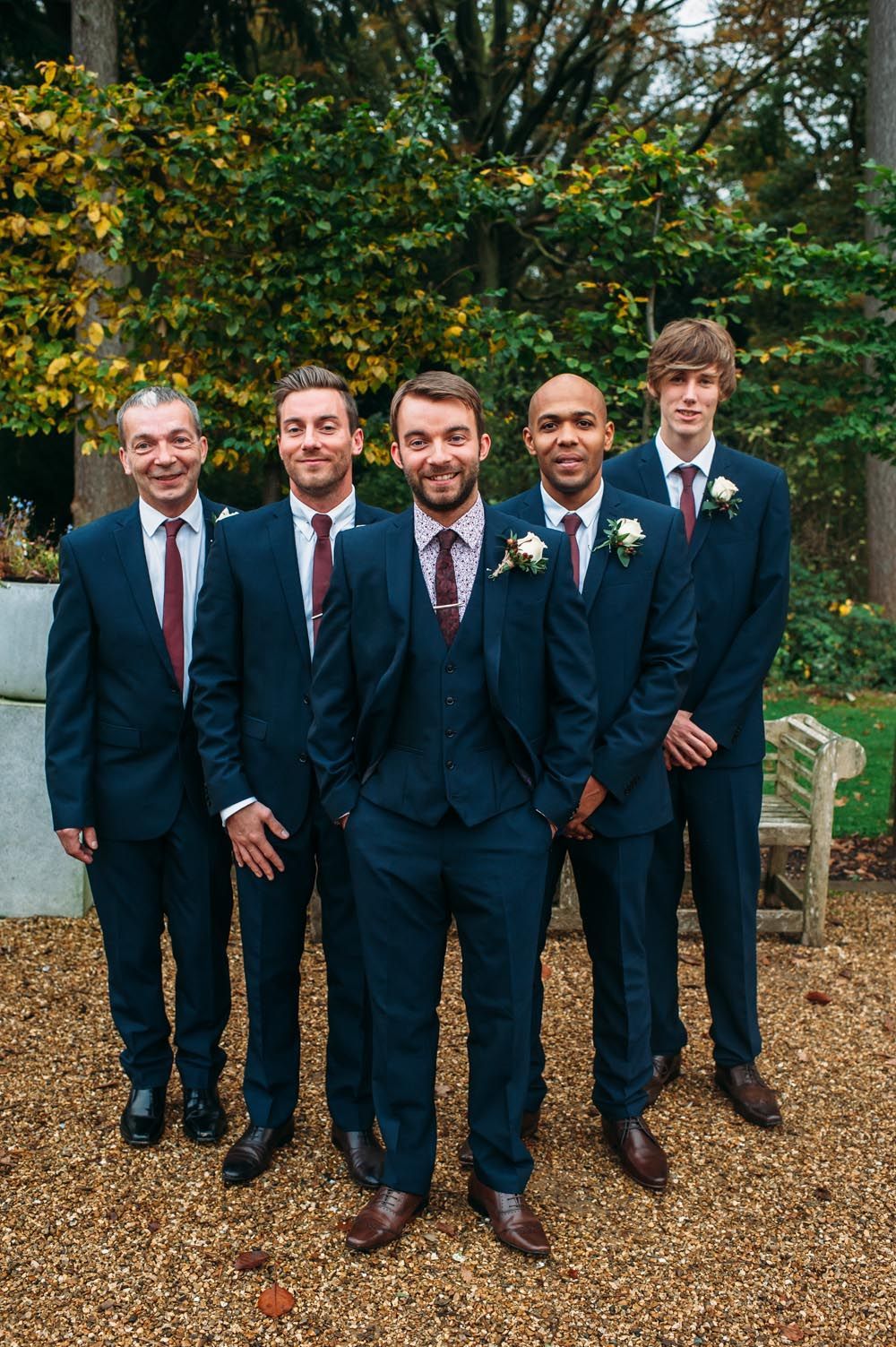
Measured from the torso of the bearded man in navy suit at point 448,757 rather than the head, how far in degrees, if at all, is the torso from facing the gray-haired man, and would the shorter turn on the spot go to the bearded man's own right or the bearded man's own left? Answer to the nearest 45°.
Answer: approximately 135° to the bearded man's own right

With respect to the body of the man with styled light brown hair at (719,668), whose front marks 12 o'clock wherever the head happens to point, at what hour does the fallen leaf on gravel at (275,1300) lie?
The fallen leaf on gravel is roughly at 1 o'clock from the man with styled light brown hair.

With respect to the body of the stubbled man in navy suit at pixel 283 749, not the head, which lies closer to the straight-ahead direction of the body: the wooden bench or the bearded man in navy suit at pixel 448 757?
the bearded man in navy suit

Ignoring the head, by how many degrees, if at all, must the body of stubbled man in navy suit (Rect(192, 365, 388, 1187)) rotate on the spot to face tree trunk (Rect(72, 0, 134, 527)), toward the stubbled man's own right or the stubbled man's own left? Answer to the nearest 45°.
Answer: approximately 180°

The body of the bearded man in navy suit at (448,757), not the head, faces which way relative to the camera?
toward the camera

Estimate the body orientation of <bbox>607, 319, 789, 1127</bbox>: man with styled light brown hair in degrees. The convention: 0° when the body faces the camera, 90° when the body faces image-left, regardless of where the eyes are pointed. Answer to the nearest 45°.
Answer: approximately 0°

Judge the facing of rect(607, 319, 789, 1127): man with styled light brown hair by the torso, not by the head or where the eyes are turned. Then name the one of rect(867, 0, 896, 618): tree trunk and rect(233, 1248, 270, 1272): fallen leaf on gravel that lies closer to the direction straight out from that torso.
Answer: the fallen leaf on gravel

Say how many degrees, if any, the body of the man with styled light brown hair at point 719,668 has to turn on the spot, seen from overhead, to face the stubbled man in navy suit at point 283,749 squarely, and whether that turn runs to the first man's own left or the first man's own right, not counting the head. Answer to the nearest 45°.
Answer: approximately 45° to the first man's own right

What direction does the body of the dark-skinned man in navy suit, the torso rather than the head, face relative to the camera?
toward the camera

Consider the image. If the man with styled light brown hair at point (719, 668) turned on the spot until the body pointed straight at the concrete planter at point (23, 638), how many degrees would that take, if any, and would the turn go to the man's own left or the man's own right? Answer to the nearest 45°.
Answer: approximately 90° to the man's own right

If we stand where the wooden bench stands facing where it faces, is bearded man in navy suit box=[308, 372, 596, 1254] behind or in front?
in front

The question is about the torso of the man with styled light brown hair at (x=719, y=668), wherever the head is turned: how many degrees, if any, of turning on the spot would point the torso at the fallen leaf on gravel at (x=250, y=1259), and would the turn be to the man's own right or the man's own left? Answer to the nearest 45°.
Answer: approximately 45° to the man's own right
